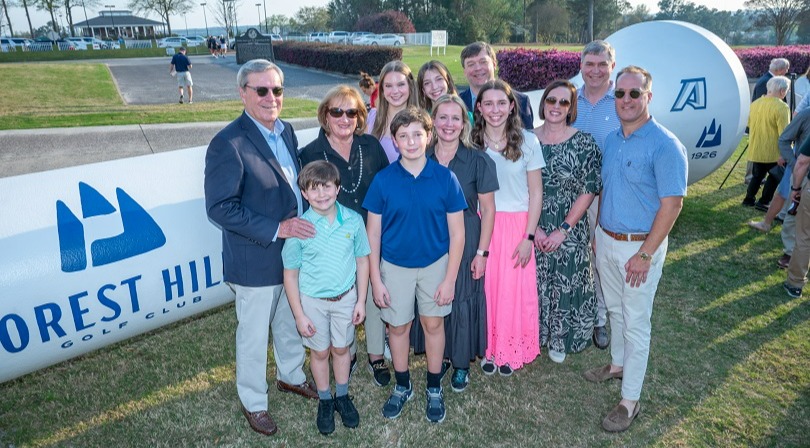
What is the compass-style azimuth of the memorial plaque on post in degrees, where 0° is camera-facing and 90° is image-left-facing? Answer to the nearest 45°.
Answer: approximately 0°

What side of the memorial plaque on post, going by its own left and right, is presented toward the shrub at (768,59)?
left

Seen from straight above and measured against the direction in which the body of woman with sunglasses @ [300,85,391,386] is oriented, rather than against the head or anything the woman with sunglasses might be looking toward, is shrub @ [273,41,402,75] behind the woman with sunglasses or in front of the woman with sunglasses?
behind
